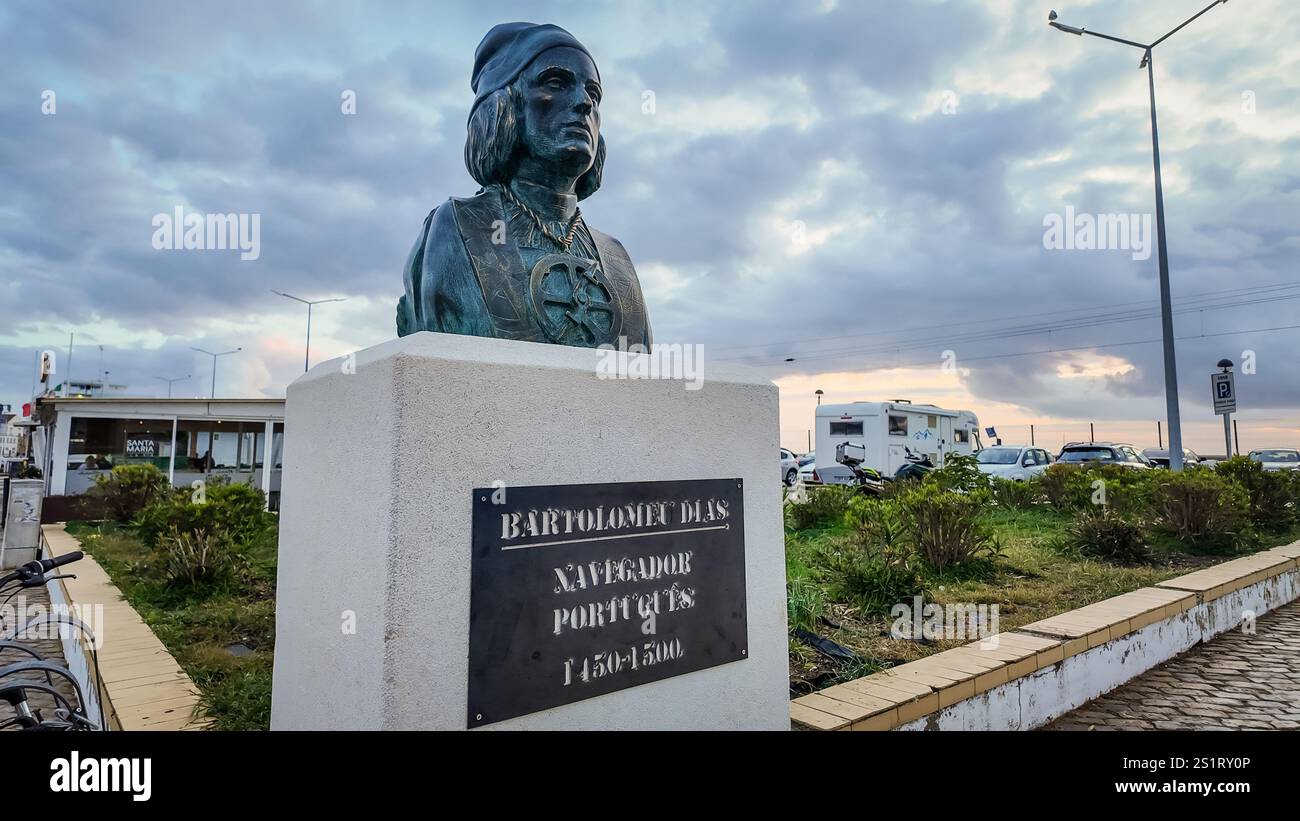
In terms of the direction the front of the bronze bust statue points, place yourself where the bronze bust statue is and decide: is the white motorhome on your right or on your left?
on your left

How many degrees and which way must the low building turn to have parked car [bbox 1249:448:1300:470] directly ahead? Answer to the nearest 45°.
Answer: approximately 90° to its left

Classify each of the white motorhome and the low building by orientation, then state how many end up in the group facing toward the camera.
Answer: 1

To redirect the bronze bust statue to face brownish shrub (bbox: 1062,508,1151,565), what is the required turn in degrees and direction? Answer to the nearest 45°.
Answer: approximately 90° to its left

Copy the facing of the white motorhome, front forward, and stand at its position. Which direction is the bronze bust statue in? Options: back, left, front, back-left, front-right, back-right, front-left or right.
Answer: back-right

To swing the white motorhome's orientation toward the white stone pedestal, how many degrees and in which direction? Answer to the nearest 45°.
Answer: approximately 135° to its right

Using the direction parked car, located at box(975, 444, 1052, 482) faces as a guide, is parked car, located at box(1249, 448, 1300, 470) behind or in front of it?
behind

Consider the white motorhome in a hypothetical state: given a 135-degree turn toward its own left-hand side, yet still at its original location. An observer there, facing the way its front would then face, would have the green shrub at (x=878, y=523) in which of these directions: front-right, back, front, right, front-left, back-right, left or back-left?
left

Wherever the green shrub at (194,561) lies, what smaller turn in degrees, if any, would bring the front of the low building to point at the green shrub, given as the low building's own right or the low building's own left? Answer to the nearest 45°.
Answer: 0° — it already faces it

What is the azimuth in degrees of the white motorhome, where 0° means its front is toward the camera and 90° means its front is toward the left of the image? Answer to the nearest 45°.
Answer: approximately 225°

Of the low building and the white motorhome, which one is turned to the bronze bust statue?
the low building

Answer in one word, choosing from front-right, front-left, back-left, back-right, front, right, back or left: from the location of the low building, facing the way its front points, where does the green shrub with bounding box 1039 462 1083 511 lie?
front-left

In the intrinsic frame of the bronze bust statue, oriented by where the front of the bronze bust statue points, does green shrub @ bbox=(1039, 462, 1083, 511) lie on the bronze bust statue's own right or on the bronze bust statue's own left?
on the bronze bust statue's own left
